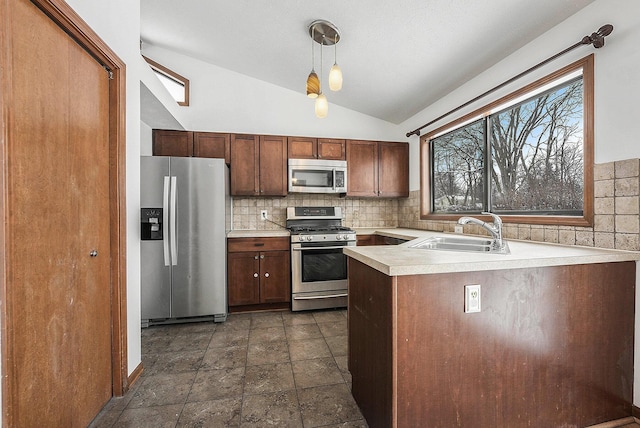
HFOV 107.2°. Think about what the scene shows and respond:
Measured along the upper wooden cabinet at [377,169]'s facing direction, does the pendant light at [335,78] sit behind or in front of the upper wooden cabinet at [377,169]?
in front

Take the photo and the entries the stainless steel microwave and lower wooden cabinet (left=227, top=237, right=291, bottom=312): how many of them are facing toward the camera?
2

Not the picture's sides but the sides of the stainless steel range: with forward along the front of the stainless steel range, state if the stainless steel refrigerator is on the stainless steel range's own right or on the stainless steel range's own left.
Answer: on the stainless steel range's own right

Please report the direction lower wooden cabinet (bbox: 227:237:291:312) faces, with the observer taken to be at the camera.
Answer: facing the viewer

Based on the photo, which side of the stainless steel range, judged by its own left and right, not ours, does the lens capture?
front

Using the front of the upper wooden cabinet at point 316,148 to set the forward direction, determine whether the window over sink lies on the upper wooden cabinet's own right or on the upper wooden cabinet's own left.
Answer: on the upper wooden cabinet's own left

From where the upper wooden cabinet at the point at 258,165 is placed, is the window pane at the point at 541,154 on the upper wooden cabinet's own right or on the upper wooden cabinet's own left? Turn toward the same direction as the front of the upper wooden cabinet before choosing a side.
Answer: on the upper wooden cabinet's own left

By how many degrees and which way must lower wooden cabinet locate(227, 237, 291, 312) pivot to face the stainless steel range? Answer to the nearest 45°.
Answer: approximately 90° to its left

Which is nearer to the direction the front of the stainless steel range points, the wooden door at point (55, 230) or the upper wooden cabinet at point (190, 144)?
the wooden door

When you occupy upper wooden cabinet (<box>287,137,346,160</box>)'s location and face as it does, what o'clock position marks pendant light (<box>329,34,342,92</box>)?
The pendant light is roughly at 12 o'clock from the upper wooden cabinet.

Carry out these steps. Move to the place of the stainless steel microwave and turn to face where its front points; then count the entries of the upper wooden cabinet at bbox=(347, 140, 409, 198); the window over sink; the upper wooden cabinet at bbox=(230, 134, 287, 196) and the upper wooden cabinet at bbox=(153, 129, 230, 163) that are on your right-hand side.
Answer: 2

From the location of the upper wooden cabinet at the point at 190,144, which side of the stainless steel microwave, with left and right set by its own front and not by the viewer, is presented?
right
